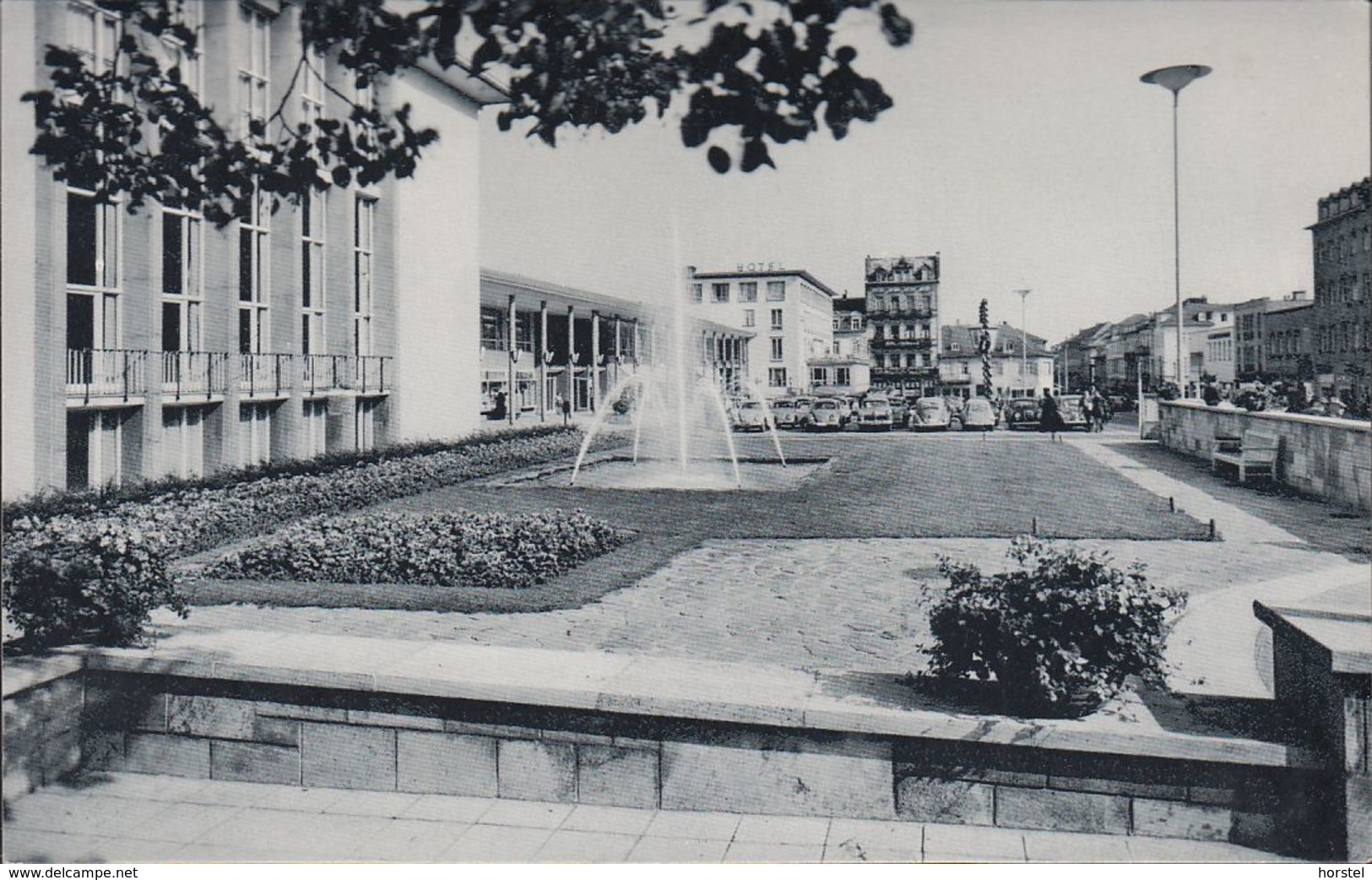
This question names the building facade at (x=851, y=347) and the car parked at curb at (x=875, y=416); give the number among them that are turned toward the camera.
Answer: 2

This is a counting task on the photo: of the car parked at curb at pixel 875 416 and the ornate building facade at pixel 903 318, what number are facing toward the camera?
2

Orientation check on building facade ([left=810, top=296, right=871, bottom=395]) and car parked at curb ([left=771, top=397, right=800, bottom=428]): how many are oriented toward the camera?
2

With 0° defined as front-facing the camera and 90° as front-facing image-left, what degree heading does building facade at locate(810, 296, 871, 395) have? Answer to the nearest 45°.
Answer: approximately 0°

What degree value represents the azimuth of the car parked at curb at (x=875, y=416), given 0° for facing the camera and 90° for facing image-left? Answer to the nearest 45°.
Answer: approximately 0°
